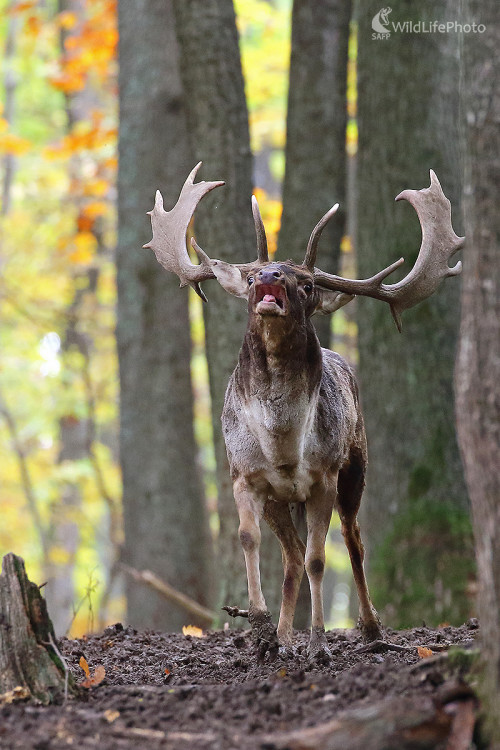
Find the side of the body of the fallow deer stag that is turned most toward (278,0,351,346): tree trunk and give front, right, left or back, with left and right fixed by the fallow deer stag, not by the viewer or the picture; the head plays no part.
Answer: back

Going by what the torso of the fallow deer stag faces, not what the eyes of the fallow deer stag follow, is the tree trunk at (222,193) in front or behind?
behind

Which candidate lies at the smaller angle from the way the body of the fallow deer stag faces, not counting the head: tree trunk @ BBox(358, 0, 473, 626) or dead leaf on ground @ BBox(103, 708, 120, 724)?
the dead leaf on ground

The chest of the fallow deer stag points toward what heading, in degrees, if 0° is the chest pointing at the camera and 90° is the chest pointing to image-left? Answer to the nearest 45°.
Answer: approximately 0°

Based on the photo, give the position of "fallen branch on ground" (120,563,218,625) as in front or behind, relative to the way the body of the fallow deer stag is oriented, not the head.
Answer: behind

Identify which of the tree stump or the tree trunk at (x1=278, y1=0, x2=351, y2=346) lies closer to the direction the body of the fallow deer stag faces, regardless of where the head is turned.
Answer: the tree stump
